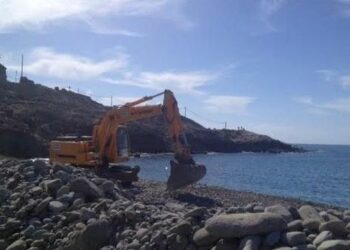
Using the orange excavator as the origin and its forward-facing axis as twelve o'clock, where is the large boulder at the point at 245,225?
The large boulder is roughly at 1 o'clock from the orange excavator.

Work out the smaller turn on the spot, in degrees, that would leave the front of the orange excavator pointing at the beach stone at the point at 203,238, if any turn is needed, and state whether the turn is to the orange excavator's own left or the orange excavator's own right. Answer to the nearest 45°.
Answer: approximately 45° to the orange excavator's own right

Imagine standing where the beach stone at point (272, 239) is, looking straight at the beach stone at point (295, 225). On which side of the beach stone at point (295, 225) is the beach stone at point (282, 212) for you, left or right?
left

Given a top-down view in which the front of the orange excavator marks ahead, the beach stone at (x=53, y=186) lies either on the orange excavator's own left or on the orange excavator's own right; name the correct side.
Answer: on the orange excavator's own right

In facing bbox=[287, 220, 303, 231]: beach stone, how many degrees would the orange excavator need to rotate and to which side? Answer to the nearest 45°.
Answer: approximately 45° to its right

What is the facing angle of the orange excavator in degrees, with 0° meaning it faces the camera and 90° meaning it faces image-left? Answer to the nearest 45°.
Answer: approximately 315°

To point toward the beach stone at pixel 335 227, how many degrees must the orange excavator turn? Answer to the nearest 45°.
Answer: approximately 45° to its right

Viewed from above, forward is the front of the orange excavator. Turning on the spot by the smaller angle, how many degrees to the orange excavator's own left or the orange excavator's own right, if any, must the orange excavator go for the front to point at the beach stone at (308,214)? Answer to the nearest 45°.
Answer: approximately 45° to the orange excavator's own right

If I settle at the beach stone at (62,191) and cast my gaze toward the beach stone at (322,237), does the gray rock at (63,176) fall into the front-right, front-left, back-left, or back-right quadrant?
back-left
